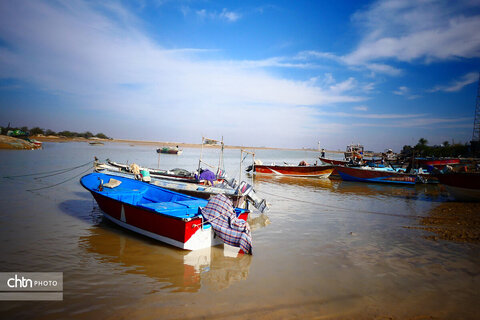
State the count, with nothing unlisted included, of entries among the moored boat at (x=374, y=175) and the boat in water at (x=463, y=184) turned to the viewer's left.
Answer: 2

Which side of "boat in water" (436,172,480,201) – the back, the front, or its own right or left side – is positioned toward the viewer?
left

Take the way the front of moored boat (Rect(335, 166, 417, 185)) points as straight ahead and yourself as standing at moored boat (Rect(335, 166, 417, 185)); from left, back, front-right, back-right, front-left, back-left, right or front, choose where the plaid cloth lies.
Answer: left

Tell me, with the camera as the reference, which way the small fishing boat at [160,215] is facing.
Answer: facing away from the viewer and to the left of the viewer

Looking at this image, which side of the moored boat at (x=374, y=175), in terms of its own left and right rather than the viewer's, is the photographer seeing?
left

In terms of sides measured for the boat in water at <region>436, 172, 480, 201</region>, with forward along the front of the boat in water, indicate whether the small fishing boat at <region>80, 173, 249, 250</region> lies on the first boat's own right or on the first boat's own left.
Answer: on the first boat's own left

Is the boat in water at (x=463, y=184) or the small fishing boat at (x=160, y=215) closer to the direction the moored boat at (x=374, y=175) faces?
the small fishing boat

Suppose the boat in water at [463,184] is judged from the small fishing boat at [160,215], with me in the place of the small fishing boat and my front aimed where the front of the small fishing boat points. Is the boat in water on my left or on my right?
on my right

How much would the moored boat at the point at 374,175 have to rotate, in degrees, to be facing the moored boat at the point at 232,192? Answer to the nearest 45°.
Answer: approximately 90° to its left

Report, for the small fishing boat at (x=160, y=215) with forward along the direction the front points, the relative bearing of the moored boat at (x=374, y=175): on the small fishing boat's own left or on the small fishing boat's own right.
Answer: on the small fishing boat's own right

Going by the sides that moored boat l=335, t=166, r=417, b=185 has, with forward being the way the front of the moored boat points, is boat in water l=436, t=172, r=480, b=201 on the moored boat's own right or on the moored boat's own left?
on the moored boat's own left

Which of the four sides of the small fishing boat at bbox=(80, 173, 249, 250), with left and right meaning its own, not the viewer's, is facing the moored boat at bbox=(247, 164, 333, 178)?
right
